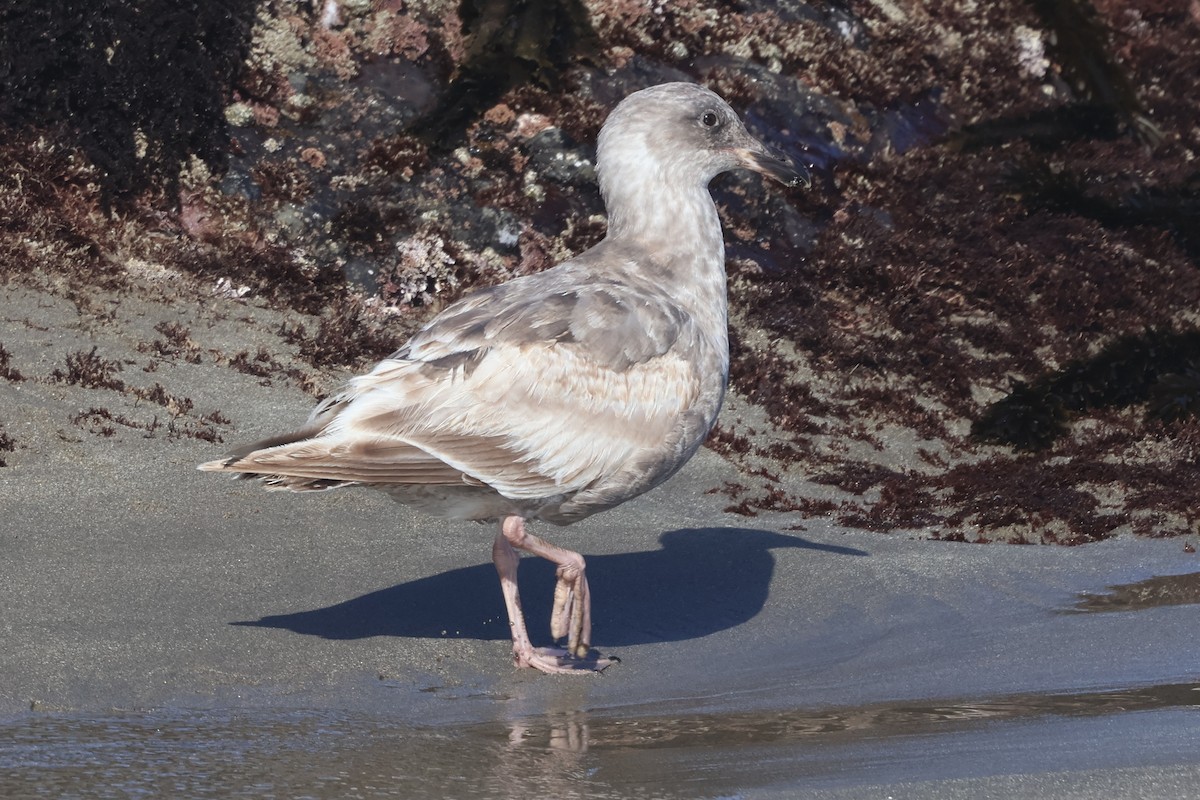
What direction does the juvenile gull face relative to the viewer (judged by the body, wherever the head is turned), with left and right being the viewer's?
facing to the right of the viewer
